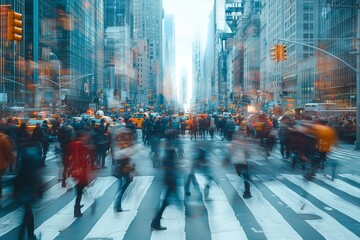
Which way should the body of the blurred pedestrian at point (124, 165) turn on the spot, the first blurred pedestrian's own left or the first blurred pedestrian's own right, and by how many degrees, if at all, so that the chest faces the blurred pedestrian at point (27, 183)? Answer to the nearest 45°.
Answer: approximately 135° to the first blurred pedestrian's own right

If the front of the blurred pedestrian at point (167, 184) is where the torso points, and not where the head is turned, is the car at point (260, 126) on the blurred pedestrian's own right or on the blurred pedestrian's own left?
on the blurred pedestrian's own left
